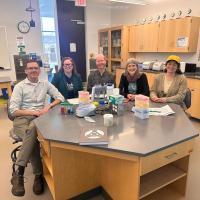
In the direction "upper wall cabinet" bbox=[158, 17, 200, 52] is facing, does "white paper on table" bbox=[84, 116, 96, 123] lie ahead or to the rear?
ahead

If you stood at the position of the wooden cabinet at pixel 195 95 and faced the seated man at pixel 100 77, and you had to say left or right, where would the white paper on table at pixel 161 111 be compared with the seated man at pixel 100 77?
left

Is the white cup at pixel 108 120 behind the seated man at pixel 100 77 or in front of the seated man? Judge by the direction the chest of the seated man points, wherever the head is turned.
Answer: in front

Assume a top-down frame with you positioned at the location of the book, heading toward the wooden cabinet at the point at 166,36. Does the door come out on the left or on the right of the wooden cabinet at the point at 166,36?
left

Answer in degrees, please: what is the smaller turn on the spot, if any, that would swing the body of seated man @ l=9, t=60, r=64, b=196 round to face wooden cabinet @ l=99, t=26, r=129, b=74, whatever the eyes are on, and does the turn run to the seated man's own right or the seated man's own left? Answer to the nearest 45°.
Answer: approximately 135° to the seated man's own left

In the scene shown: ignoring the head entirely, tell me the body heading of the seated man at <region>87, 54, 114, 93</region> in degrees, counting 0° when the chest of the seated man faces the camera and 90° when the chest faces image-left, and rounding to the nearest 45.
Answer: approximately 0°

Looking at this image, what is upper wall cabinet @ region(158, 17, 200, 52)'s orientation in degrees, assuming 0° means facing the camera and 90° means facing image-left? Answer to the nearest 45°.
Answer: approximately 45°

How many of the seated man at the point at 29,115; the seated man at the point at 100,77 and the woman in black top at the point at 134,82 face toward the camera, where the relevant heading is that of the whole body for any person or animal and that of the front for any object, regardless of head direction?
3

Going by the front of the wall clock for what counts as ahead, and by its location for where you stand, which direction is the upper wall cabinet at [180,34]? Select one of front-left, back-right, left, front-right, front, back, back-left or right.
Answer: front-left

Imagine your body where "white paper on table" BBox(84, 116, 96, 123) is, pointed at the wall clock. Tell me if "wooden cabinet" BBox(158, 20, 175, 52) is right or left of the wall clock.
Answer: right

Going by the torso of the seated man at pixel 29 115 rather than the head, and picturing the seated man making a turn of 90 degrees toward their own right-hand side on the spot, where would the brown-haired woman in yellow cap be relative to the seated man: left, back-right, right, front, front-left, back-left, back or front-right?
back

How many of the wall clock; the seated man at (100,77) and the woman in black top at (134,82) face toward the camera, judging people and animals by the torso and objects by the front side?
3
